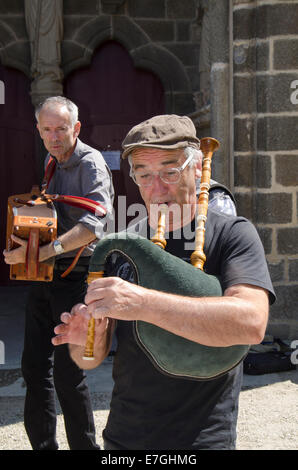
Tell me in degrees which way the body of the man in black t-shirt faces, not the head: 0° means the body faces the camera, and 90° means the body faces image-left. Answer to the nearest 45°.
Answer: approximately 45°

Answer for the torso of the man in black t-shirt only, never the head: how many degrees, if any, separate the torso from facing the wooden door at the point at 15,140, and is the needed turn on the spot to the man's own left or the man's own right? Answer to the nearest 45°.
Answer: approximately 135° to the man's own right

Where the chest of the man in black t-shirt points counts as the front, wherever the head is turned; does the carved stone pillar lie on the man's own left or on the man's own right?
on the man's own right

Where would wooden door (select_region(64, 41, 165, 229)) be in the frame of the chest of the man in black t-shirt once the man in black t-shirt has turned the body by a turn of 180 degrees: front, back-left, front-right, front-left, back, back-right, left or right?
front-left

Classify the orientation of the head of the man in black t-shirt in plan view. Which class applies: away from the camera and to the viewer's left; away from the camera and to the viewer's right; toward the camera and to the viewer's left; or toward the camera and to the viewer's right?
toward the camera and to the viewer's left
